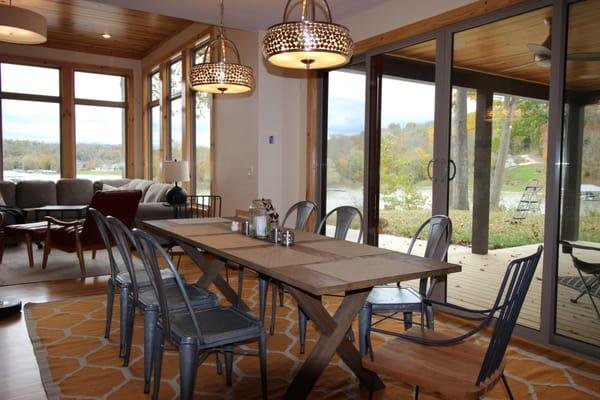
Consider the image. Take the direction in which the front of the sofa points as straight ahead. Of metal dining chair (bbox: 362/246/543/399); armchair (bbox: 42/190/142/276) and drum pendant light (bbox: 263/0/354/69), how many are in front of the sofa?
3

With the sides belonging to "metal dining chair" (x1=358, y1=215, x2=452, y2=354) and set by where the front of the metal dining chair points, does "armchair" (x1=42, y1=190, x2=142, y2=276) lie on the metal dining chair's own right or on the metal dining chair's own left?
on the metal dining chair's own right

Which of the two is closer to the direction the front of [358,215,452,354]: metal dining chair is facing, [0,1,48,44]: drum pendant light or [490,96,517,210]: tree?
the drum pendant light

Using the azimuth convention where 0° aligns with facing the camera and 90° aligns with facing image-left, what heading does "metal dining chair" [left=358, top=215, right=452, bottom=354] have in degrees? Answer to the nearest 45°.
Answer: approximately 45°

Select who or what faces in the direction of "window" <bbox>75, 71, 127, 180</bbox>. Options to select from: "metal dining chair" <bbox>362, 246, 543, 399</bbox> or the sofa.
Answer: the metal dining chair

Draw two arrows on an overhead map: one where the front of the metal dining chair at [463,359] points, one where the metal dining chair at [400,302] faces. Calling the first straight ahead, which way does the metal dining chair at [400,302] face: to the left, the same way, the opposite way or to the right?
to the left

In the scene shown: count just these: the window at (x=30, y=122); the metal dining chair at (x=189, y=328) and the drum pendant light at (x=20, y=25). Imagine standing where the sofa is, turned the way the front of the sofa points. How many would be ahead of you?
2

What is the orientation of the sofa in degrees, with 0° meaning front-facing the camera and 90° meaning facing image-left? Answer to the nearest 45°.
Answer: approximately 0°

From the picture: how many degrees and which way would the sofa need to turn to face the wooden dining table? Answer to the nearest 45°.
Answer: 0° — it already faces it

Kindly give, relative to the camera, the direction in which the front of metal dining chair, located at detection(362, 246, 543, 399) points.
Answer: facing away from the viewer and to the left of the viewer

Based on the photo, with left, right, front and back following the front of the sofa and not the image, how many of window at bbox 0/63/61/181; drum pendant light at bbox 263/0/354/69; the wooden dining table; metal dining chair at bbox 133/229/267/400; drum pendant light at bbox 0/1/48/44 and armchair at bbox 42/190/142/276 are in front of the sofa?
5

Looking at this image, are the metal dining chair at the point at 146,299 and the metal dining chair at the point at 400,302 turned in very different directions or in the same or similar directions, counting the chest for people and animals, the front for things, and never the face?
very different directions

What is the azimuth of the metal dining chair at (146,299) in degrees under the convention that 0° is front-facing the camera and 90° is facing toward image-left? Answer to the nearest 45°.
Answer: approximately 225°
